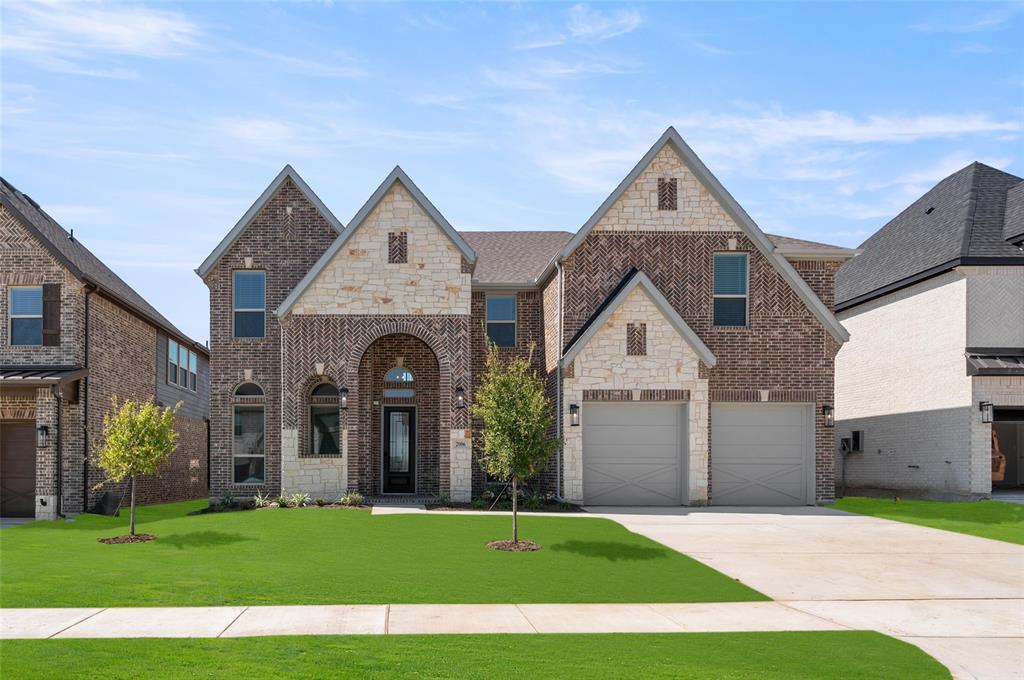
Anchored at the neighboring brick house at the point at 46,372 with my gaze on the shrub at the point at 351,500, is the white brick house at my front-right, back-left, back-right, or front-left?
front-left

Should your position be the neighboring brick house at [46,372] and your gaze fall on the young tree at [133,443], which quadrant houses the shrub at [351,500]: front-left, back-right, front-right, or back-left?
front-left

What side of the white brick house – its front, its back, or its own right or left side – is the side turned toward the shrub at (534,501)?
right

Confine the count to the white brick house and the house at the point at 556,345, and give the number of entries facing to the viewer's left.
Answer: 0

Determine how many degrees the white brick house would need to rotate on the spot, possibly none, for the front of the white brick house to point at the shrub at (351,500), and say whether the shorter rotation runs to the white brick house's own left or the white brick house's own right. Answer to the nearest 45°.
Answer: approximately 90° to the white brick house's own right

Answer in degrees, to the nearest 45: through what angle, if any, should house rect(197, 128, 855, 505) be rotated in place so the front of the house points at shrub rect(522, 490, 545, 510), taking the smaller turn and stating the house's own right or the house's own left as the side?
0° — it already faces it

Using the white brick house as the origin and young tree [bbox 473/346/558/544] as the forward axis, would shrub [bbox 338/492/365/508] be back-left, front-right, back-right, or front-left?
front-right

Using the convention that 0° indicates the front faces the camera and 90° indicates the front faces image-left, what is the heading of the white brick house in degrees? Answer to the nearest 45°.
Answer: approximately 315°

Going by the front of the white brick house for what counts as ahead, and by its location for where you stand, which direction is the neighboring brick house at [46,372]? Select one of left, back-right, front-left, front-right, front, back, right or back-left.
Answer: right

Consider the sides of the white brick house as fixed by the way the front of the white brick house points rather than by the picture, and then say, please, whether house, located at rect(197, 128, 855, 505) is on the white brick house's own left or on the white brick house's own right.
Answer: on the white brick house's own right

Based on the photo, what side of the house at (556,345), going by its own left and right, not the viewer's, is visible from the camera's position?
front
